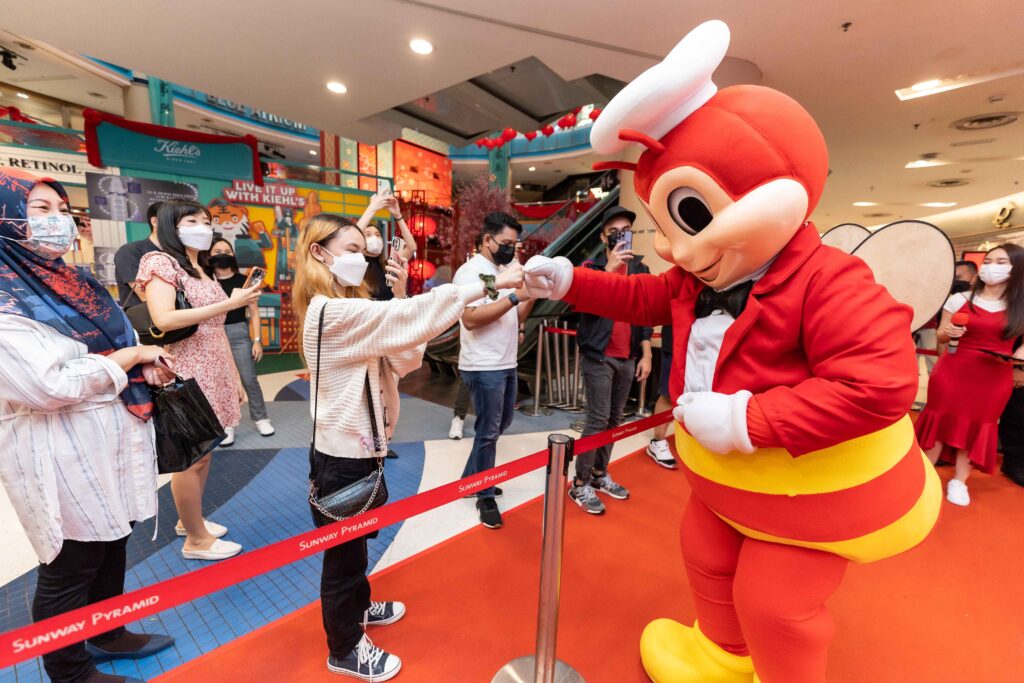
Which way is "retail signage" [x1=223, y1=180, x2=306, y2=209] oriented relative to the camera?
toward the camera

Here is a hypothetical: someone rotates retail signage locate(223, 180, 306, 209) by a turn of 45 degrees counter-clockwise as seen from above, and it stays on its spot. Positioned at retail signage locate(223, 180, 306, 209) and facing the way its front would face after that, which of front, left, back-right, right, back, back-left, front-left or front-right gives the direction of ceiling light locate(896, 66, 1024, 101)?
front

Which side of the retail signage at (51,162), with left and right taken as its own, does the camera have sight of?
front

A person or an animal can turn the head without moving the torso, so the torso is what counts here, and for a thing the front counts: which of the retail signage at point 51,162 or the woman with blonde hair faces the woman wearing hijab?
the retail signage

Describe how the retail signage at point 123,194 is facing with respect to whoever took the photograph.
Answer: facing the viewer

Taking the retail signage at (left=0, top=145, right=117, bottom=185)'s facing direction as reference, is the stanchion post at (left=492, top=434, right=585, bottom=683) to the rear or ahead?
ahead

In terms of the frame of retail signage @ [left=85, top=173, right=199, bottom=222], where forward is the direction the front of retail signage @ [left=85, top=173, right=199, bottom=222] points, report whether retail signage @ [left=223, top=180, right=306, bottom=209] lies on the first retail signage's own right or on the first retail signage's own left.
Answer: on the first retail signage's own left

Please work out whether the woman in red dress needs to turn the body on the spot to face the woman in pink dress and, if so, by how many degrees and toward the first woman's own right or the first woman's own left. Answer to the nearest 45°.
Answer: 0° — they already face them

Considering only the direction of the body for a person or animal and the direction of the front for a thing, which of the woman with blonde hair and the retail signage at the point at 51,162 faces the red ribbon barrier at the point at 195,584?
the retail signage

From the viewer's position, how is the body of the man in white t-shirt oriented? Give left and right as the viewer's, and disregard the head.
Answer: facing the viewer and to the right of the viewer

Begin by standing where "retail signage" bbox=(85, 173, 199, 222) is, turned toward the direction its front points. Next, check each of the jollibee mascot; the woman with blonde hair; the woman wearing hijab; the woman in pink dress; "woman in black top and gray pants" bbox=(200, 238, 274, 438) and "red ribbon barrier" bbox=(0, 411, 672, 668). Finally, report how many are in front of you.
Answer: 6

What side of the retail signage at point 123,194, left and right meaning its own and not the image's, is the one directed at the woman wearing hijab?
front

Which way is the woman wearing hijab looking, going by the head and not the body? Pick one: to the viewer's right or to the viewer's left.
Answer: to the viewer's right

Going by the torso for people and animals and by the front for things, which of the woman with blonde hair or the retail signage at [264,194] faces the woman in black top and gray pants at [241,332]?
the retail signage

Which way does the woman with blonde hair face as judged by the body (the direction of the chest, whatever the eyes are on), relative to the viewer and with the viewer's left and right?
facing to the right of the viewer

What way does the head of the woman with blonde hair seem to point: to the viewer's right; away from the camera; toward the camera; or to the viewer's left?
to the viewer's right

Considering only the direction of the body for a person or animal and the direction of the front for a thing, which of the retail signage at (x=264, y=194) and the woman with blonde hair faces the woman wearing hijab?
the retail signage

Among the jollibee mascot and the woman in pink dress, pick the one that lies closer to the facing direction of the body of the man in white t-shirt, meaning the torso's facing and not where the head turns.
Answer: the jollibee mascot
